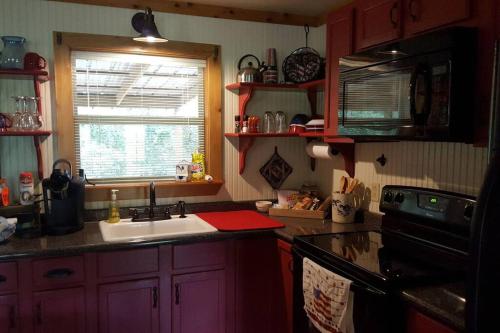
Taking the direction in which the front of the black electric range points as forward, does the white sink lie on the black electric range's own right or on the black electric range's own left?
on the black electric range's own right

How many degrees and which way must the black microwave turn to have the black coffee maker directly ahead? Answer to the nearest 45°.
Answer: approximately 45° to its right

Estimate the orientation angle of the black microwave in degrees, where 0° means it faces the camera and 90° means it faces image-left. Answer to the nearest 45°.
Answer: approximately 45°

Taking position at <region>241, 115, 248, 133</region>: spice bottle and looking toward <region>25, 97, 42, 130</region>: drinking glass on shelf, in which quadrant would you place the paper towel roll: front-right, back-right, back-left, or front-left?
back-left

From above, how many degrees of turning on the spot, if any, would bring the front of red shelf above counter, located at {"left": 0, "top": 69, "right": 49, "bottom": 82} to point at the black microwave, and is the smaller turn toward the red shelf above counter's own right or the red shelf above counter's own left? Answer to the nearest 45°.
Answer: approximately 45° to the red shelf above counter's own left
